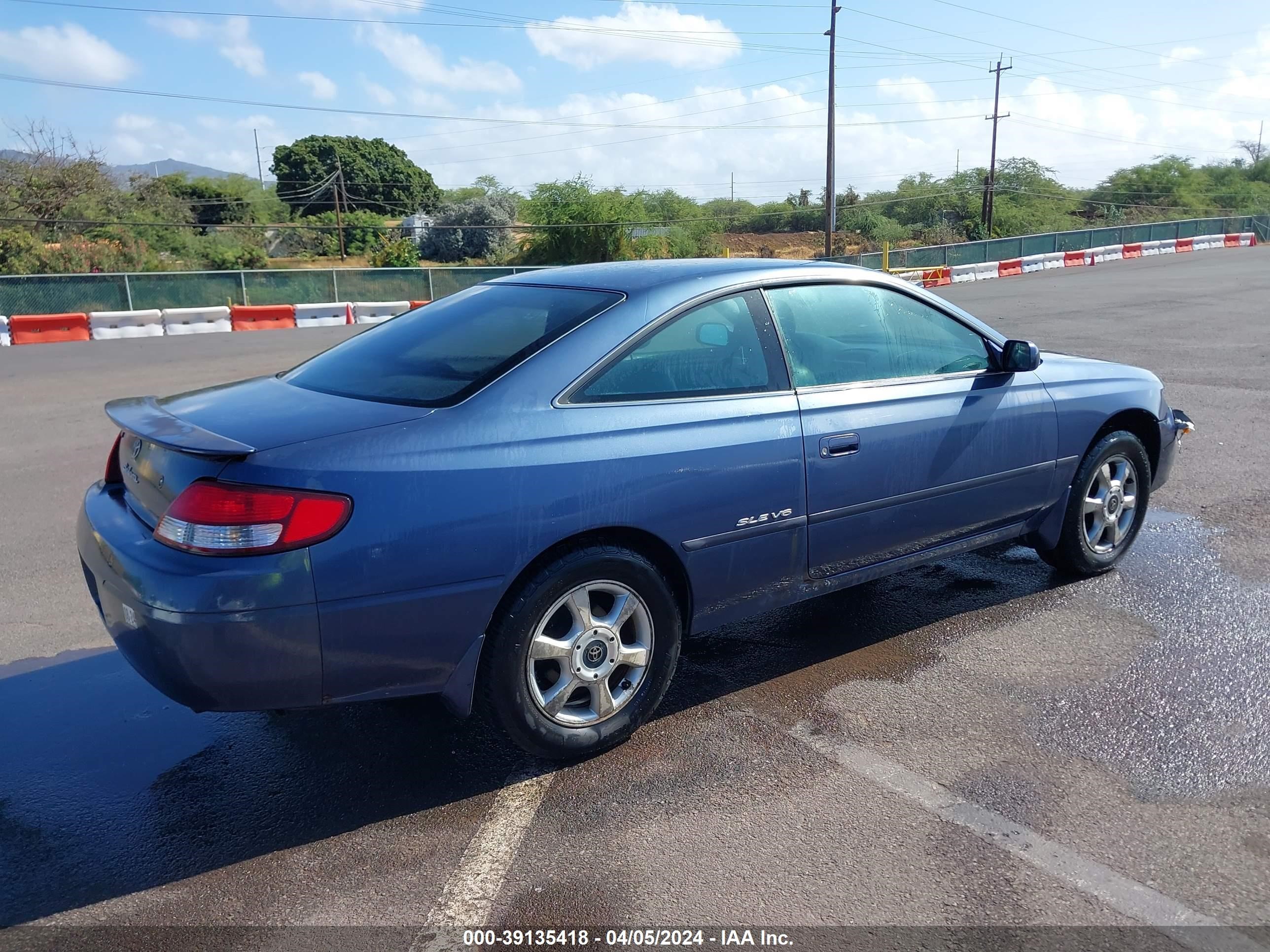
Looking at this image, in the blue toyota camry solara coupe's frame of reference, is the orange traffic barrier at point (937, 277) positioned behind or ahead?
ahead

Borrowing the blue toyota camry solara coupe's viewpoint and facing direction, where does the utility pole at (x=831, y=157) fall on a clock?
The utility pole is roughly at 11 o'clock from the blue toyota camry solara coupe.

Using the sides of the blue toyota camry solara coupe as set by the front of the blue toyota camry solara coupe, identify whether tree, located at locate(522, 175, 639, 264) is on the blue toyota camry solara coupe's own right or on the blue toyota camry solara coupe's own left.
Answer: on the blue toyota camry solara coupe's own left

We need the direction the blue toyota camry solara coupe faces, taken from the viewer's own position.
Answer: facing away from the viewer and to the right of the viewer

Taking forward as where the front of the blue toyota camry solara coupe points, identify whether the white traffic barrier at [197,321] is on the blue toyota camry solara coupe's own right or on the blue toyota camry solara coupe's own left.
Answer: on the blue toyota camry solara coupe's own left

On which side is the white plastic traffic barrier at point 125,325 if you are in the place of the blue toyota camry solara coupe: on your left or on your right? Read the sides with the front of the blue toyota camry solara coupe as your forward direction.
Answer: on your left

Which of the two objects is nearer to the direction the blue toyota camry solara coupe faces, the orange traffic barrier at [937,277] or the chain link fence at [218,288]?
the orange traffic barrier

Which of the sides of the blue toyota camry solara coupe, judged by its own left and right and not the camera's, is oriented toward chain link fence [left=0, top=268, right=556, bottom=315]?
left

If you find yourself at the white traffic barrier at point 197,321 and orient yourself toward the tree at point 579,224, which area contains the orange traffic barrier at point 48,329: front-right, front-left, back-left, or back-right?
back-left

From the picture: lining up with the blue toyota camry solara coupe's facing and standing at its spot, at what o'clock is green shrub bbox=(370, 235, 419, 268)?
The green shrub is roughly at 10 o'clock from the blue toyota camry solara coupe.

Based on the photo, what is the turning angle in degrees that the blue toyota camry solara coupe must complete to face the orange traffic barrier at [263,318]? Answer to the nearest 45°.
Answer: approximately 45° to its left

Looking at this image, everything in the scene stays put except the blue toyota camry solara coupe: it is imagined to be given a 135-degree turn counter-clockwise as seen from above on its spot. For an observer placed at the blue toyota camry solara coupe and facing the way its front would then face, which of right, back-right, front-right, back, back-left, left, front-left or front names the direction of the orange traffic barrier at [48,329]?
front-right

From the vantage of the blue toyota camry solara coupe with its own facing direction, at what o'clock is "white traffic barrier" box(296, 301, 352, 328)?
The white traffic barrier is roughly at 10 o'clock from the blue toyota camry solara coupe.

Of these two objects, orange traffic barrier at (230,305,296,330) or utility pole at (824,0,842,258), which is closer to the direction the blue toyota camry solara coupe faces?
the utility pole

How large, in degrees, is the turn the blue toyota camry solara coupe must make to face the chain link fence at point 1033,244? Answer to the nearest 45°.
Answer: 0° — it already faces it
